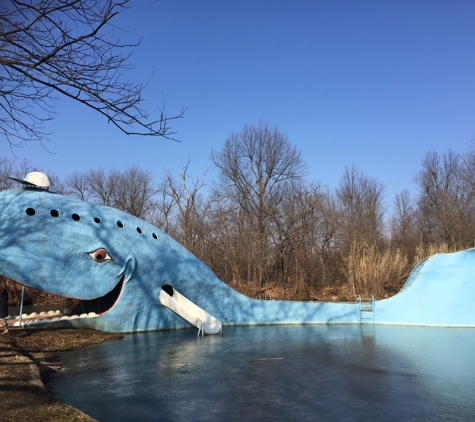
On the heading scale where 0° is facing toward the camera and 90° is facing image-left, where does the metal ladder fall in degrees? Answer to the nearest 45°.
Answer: approximately 0°
